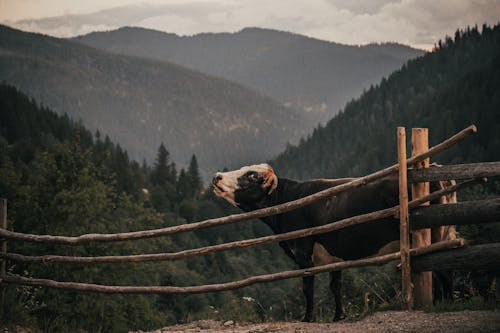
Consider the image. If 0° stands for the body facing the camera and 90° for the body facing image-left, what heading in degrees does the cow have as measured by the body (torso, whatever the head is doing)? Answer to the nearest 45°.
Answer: approximately 90°

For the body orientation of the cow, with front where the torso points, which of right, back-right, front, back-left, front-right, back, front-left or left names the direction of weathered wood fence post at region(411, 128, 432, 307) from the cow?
back-left
